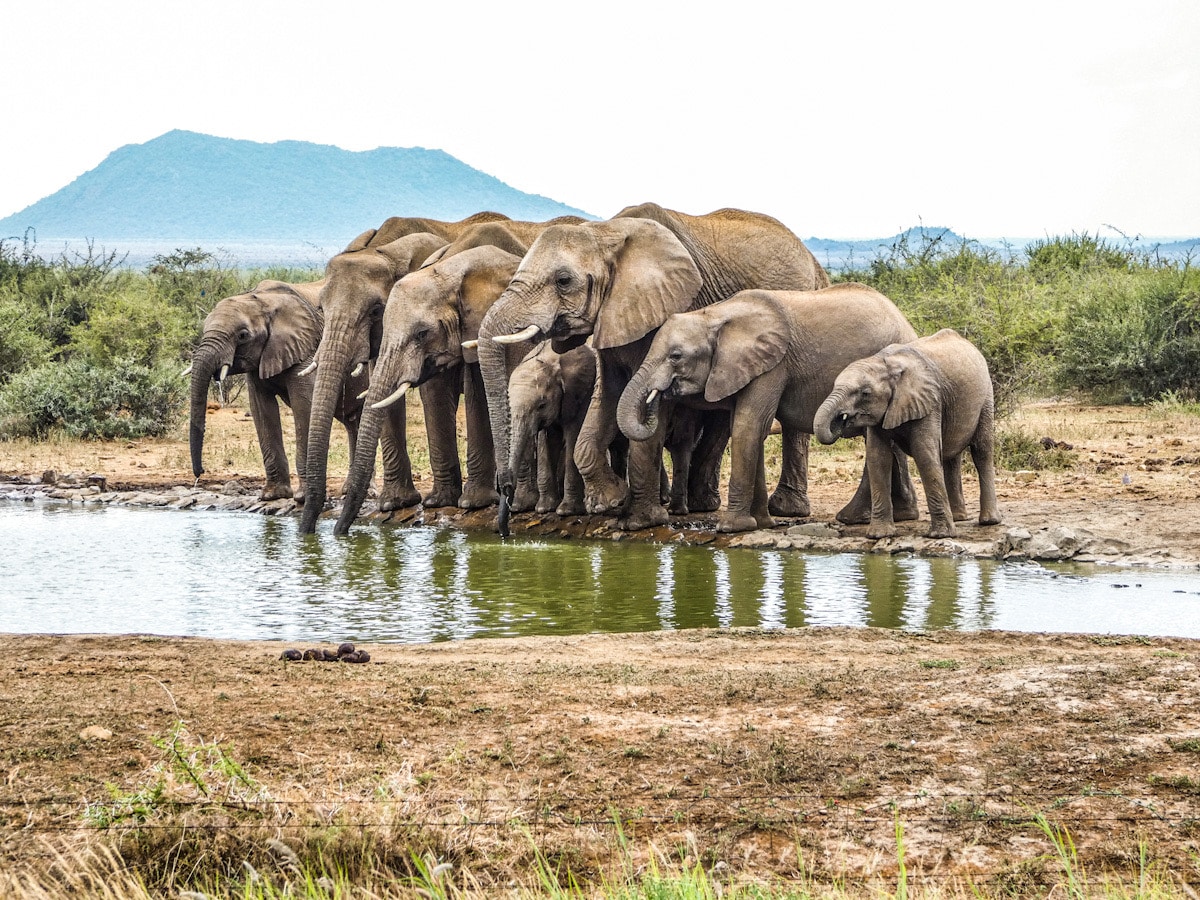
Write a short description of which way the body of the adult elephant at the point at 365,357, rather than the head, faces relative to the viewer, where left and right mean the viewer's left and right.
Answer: facing the viewer and to the left of the viewer

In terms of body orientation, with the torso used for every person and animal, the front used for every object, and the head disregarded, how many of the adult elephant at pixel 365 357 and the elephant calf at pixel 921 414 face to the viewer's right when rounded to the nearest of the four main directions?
0

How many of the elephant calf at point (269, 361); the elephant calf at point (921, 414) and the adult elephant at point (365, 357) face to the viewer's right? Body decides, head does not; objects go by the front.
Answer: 0

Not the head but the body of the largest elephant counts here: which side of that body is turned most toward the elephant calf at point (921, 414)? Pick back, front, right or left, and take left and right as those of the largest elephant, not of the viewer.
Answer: left

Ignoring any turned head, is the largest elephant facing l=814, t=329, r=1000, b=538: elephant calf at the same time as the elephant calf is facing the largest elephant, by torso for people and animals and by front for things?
no

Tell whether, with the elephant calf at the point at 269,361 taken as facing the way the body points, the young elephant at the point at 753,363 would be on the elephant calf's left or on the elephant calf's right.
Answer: on the elephant calf's left

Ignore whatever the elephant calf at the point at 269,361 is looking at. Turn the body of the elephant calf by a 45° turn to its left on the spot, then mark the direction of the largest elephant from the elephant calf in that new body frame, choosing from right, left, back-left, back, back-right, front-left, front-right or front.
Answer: front-left

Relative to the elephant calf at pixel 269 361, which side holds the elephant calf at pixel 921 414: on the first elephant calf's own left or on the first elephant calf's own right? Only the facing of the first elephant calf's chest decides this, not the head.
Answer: on the first elephant calf's own left

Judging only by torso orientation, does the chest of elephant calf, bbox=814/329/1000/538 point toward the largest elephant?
no

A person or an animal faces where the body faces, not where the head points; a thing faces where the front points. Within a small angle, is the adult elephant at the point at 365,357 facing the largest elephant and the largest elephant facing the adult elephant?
no

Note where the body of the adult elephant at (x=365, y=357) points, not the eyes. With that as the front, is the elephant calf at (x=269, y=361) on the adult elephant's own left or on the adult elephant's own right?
on the adult elephant's own right

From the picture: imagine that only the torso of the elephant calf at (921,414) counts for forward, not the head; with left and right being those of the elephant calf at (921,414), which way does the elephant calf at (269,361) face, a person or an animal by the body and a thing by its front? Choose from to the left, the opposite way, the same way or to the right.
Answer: the same way

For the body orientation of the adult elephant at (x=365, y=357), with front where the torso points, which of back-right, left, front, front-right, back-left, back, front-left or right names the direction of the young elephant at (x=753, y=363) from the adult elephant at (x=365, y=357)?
left

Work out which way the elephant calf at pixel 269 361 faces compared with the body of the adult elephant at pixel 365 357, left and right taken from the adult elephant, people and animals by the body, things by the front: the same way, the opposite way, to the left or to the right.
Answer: the same way

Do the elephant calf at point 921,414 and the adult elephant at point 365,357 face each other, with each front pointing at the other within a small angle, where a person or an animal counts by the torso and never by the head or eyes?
no

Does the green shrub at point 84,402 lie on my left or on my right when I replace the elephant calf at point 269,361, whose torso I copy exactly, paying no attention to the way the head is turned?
on my right
